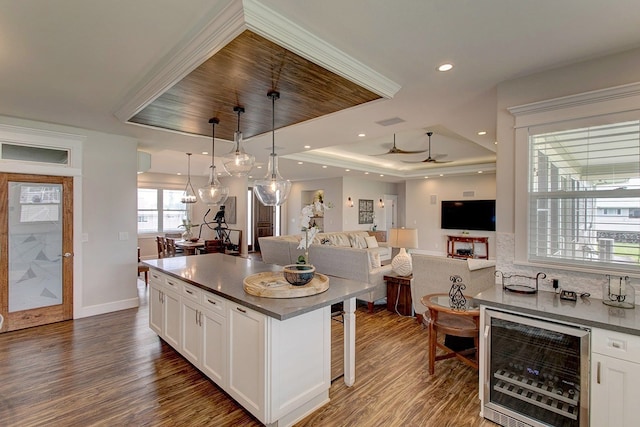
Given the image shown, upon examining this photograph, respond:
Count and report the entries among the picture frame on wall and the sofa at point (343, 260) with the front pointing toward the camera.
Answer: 1

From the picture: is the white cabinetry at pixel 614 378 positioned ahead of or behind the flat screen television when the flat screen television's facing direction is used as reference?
ahead

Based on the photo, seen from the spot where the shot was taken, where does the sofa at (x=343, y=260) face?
facing away from the viewer and to the right of the viewer

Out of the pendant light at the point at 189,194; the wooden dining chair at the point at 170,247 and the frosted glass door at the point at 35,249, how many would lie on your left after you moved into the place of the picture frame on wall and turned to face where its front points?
0

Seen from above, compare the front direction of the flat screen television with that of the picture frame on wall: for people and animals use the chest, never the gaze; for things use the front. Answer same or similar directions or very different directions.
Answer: same or similar directions

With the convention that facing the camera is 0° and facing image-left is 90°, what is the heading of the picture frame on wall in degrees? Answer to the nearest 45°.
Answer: approximately 0°

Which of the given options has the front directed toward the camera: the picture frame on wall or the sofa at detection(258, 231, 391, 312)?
the picture frame on wall

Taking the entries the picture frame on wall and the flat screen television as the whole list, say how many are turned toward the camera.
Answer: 2

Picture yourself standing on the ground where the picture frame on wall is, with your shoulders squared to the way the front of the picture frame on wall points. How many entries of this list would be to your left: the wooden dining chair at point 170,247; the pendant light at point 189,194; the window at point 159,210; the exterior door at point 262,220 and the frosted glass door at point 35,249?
0

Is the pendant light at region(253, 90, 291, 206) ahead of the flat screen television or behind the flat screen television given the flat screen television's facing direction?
ahead

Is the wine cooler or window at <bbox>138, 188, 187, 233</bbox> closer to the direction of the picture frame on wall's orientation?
the wine cooler

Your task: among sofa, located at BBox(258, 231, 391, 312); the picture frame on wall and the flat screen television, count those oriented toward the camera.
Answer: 2

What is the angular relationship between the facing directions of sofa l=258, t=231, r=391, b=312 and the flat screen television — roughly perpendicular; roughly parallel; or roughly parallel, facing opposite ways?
roughly parallel, facing opposite ways

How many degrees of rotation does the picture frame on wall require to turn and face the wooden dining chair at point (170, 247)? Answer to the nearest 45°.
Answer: approximately 45° to its right

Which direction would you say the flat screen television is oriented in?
toward the camera

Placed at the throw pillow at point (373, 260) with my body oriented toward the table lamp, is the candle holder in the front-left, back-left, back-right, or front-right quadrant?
front-right

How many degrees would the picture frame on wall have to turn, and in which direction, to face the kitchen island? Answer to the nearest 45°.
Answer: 0° — it already faces it

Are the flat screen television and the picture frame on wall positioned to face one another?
no

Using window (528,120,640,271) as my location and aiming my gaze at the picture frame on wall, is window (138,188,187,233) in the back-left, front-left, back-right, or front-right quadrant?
front-left

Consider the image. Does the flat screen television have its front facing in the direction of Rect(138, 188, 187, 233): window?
no
